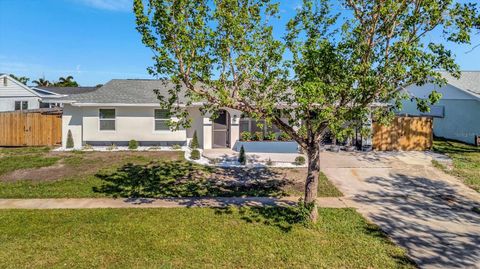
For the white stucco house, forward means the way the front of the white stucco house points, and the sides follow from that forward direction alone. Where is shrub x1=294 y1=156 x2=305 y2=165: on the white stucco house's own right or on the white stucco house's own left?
on the white stucco house's own left

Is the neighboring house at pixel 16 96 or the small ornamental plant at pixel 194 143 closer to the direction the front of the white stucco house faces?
the small ornamental plant

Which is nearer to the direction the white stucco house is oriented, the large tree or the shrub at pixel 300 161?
the large tree

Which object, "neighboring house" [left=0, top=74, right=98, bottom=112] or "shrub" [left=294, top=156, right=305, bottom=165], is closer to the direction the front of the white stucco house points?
the shrub

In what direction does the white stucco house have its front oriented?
toward the camera

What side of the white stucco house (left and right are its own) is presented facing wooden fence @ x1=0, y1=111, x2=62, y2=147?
right

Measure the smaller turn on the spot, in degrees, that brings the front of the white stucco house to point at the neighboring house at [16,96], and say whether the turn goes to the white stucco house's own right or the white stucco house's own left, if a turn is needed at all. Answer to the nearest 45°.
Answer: approximately 135° to the white stucco house's own right

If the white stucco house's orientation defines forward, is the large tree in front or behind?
in front

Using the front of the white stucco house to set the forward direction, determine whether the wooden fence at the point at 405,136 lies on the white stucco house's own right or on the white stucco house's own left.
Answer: on the white stucco house's own left

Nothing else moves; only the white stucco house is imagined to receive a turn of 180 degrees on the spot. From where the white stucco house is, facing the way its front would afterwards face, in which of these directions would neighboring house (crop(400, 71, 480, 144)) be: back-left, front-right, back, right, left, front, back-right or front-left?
right

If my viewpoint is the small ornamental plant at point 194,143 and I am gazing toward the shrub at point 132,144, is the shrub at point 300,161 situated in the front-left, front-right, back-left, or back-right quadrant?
back-left
